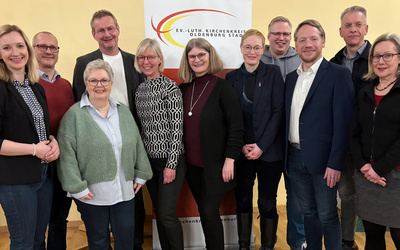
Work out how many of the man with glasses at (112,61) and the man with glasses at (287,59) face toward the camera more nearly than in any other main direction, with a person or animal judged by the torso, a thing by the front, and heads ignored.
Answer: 2

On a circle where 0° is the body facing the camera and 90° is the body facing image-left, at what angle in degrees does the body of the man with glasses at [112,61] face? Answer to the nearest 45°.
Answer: approximately 0°

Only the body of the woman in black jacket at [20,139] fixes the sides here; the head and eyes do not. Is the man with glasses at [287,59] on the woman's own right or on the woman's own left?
on the woman's own left

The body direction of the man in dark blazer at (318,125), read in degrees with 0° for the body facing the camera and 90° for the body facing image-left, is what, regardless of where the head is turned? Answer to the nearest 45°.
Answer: approximately 45°

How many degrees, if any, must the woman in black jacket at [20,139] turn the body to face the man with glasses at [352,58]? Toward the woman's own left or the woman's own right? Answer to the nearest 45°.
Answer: approximately 45° to the woman's own left
